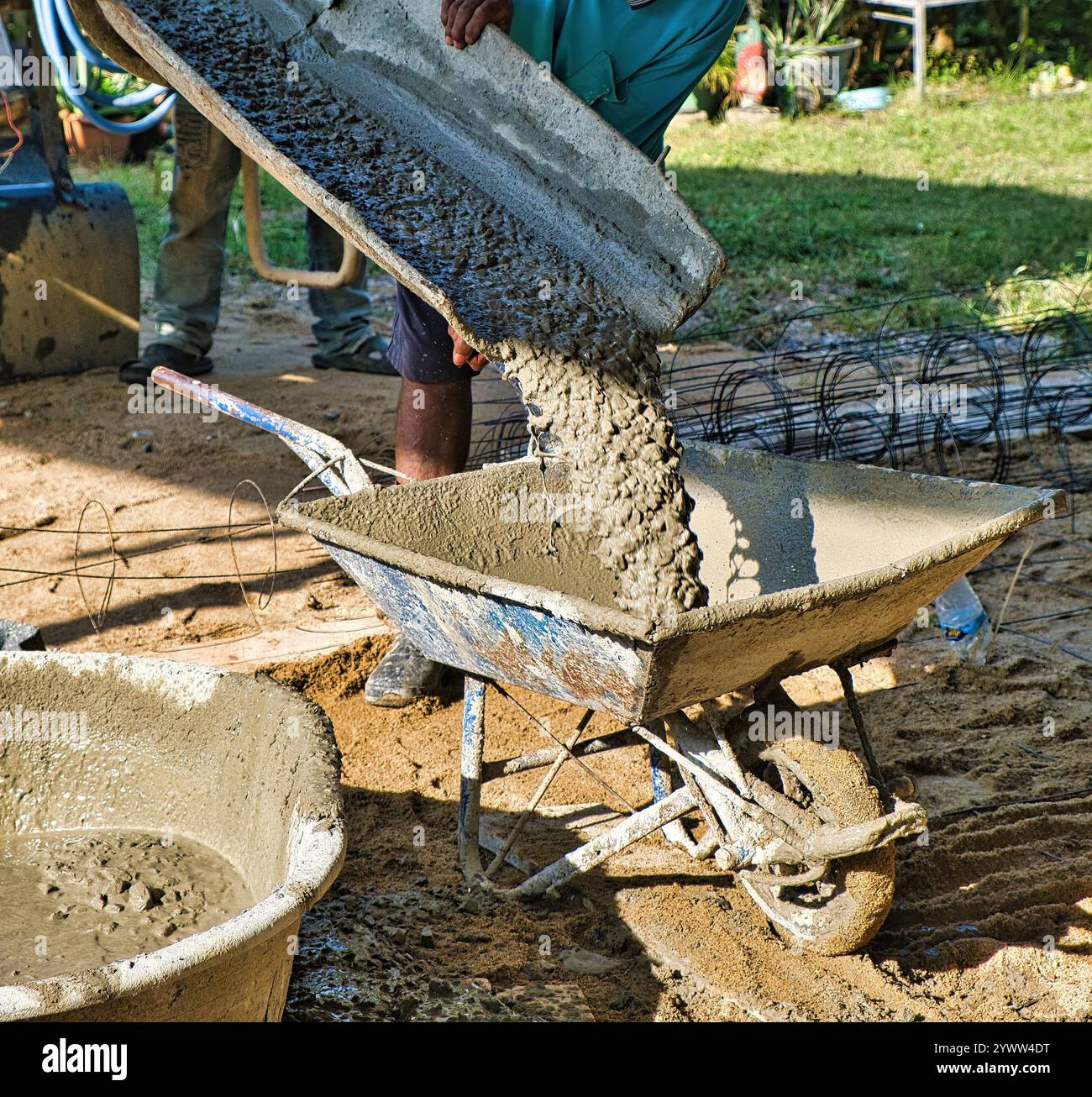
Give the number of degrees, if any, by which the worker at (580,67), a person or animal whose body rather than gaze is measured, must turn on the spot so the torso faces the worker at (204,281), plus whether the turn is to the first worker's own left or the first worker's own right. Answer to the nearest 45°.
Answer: approximately 90° to the first worker's own right

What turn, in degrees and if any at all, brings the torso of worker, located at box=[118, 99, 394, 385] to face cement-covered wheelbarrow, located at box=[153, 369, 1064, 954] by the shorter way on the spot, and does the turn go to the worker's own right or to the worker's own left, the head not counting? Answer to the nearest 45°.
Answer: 0° — they already face it

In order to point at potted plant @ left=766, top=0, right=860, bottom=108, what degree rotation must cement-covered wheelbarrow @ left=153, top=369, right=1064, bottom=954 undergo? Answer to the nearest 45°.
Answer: approximately 135° to its left

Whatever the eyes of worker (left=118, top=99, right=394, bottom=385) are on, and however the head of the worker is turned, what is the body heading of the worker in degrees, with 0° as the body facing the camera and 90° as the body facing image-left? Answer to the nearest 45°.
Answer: approximately 0°

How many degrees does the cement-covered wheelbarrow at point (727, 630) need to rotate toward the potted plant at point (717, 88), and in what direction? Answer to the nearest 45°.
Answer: approximately 135° to its left
